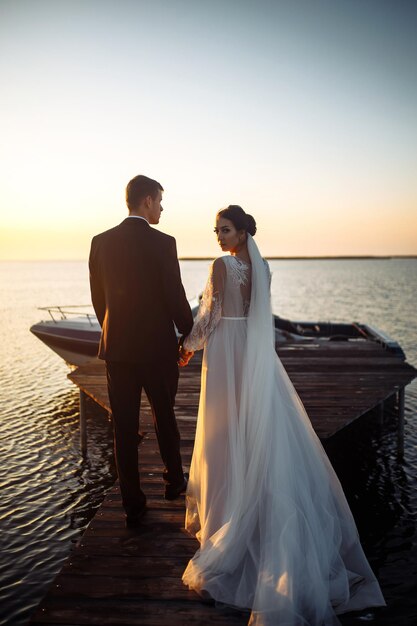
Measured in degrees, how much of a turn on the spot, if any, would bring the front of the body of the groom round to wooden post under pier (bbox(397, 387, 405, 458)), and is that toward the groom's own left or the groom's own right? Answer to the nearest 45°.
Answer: approximately 45° to the groom's own right

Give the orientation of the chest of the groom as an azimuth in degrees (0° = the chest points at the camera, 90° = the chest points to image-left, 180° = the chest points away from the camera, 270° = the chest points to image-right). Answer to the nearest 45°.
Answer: approximately 180°
